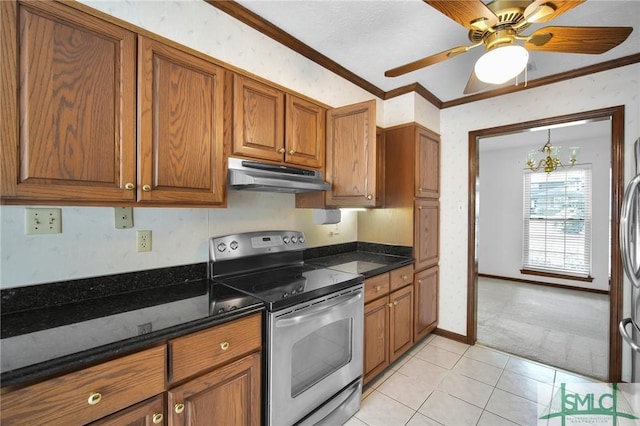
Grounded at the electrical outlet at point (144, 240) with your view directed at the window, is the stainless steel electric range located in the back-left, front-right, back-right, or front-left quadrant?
front-right

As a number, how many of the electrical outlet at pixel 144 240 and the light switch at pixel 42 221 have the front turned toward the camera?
2

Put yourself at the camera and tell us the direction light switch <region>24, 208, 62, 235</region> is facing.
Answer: facing the viewer

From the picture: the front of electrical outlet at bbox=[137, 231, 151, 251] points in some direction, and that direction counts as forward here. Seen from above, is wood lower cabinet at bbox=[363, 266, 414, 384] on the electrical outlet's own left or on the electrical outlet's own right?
on the electrical outlet's own left

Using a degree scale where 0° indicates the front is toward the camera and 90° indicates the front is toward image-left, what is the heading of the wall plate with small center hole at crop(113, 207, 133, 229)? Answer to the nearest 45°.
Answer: approximately 0°

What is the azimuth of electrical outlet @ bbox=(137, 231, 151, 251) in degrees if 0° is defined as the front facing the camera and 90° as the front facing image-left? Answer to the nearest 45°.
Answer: approximately 0°

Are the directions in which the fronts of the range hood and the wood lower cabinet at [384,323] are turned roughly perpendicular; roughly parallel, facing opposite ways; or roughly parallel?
roughly parallel

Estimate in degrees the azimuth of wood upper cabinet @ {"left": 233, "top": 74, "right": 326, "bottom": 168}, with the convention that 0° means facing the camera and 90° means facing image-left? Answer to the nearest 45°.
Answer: approximately 315°

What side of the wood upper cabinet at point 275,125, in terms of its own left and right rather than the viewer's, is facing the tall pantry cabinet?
left

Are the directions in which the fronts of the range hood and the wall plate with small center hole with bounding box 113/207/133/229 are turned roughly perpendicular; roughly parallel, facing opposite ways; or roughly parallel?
roughly parallel

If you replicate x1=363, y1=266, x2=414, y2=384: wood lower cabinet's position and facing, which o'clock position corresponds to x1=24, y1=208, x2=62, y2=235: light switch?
The light switch is roughly at 3 o'clock from the wood lower cabinet.

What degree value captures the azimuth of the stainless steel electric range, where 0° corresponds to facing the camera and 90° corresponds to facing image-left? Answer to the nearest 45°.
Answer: approximately 315°
